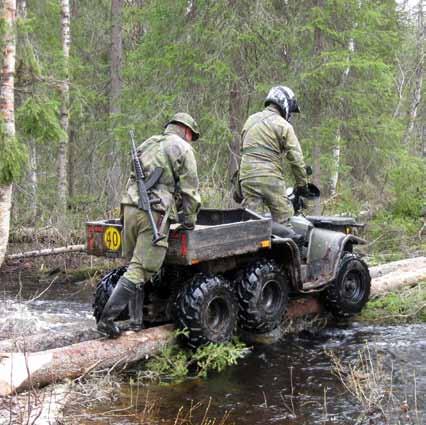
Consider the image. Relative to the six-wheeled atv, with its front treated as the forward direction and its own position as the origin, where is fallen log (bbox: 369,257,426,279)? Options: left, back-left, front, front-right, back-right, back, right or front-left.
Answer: front

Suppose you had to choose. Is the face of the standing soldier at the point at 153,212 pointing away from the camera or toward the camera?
away from the camera

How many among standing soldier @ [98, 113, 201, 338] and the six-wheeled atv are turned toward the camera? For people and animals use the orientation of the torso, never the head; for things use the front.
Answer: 0

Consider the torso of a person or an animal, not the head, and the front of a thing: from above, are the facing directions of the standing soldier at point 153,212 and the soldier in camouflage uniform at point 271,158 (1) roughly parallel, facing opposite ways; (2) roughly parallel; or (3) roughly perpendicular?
roughly parallel

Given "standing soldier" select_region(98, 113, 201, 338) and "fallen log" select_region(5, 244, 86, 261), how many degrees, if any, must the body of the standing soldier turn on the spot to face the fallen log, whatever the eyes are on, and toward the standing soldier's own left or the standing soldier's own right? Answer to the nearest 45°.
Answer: approximately 45° to the standing soldier's own left

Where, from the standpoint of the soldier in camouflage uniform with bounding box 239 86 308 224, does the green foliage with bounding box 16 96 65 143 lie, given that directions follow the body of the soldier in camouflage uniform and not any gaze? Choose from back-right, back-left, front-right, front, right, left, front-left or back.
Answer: left

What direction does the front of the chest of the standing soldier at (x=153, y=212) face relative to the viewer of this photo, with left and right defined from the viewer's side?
facing away from the viewer and to the right of the viewer

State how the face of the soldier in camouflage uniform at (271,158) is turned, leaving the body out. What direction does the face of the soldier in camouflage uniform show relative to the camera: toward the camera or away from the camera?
away from the camera

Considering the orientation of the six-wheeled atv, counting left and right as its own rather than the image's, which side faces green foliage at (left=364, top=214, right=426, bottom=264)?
front

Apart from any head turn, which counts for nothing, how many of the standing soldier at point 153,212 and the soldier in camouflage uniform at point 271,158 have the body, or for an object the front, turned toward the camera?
0

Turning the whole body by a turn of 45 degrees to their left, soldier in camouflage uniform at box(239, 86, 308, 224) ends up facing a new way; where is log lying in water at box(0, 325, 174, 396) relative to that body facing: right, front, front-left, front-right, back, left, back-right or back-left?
back-left

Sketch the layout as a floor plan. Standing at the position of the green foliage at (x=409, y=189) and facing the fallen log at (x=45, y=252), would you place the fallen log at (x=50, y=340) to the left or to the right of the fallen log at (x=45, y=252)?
left

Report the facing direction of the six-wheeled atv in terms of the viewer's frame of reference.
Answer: facing away from the viewer and to the right of the viewer

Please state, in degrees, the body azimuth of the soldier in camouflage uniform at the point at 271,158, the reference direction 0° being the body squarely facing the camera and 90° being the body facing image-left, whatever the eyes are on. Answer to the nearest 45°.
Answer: approximately 225°

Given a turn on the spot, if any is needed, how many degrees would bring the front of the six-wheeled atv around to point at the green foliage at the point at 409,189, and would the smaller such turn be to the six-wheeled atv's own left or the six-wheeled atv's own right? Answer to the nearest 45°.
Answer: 0° — it already faces it

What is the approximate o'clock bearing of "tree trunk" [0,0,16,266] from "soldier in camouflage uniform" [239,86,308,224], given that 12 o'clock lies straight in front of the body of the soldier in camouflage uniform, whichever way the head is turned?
The tree trunk is roughly at 9 o'clock from the soldier in camouflage uniform.
